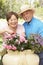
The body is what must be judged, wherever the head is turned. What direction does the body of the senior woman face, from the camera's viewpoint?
toward the camera
